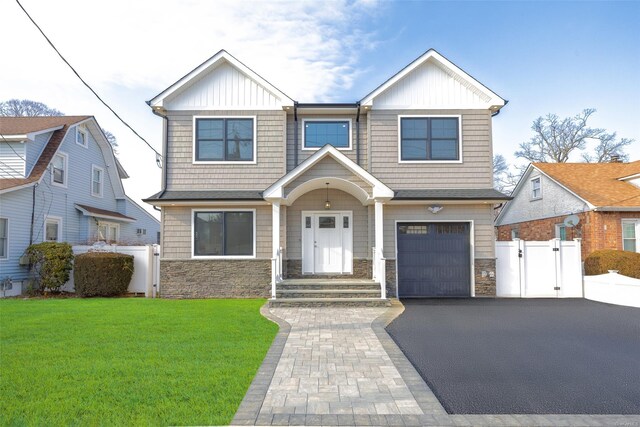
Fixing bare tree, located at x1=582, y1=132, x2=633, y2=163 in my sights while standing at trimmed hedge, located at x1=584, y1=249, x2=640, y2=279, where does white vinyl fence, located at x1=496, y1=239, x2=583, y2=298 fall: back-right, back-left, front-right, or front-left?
back-left

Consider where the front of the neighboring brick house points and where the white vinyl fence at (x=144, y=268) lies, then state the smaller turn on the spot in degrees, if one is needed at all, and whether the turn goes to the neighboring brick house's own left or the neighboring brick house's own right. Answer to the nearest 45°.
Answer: approximately 90° to the neighboring brick house's own right

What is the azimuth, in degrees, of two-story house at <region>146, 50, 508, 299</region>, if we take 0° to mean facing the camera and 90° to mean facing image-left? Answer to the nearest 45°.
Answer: approximately 0°

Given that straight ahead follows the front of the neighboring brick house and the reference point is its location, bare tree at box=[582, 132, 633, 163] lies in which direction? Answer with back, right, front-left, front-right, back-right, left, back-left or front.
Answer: back-left

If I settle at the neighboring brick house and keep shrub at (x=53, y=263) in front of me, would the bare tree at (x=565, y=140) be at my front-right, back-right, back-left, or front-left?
back-right

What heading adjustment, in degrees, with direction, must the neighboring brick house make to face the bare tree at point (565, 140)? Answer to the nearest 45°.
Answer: approximately 135° to its left

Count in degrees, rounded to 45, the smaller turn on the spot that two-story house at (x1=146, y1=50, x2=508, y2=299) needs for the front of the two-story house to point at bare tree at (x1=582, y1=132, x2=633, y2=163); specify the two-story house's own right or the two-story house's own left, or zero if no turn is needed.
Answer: approximately 135° to the two-story house's own left

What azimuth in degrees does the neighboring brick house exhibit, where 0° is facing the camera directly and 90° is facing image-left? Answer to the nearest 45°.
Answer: approximately 315°

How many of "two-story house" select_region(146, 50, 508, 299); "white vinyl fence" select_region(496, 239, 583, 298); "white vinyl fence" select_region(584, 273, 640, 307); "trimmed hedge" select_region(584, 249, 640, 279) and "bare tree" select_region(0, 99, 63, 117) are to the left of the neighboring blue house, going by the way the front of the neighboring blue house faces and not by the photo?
4

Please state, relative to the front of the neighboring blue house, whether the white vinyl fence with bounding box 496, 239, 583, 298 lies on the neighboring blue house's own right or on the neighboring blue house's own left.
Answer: on the neighboring blue house's own left

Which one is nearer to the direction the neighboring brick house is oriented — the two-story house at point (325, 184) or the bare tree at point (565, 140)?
the two-story house

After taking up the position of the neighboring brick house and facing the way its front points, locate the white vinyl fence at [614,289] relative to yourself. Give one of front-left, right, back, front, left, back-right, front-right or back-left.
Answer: front-right

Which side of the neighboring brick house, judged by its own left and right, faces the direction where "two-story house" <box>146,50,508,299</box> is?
right
